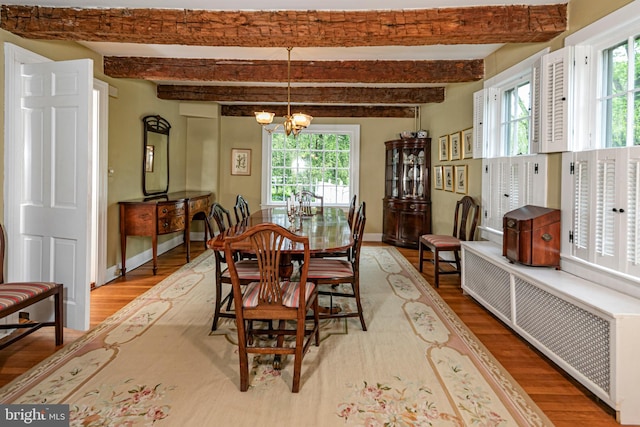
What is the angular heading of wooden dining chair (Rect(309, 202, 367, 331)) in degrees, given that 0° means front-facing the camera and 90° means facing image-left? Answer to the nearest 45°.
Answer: approximately 90°

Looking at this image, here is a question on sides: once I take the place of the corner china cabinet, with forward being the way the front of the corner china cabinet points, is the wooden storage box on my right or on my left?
on my left

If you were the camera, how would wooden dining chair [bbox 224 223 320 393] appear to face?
facing away from the viewer

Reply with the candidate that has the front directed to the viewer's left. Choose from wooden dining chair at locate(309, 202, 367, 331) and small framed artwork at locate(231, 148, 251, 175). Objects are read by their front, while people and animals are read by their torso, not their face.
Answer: the wooden dining chair

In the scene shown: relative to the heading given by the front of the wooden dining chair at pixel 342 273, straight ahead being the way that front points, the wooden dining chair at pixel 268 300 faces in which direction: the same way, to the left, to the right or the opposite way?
to the right

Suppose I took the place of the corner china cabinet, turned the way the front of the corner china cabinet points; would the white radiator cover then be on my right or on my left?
on my left

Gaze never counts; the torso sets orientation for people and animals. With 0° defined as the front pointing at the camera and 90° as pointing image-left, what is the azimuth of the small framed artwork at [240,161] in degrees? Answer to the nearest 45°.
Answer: approximately 0°
